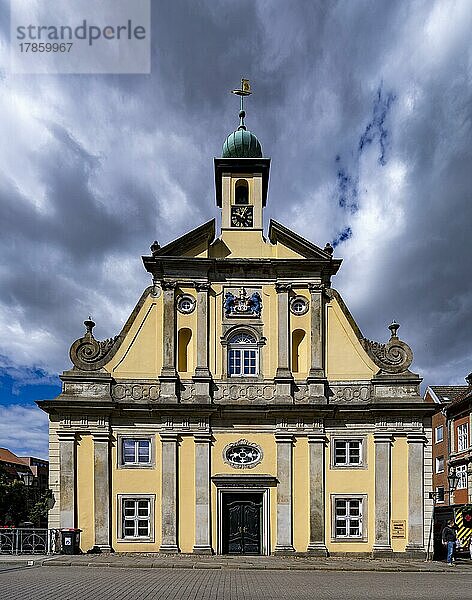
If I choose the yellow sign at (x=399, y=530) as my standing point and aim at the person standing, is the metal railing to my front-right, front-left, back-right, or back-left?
back-right

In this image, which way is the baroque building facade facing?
toward the camera

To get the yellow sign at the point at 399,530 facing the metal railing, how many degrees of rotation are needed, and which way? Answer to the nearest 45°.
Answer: approximately 90° to its right

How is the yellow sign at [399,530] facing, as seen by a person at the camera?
facing the viewer

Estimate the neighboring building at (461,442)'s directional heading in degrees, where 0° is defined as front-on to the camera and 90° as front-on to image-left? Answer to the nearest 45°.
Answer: approximately 45°

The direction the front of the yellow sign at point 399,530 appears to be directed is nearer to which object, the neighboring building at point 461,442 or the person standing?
the person standing

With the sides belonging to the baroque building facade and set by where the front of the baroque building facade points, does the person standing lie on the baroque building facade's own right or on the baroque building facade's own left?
on the baroque building facade's own left

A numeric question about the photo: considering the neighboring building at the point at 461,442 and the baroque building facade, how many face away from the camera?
0

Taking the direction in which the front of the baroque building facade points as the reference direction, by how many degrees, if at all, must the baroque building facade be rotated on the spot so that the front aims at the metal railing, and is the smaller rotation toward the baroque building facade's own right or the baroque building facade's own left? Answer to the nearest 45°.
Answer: approximately 90° to the baroque building facade's own right
